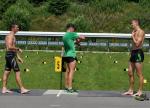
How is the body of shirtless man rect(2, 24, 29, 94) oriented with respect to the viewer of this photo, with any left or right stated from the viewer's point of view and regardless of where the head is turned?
facing to the right of the viewer

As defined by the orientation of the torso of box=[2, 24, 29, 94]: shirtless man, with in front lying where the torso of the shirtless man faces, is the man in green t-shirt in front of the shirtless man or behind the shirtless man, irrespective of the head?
in front

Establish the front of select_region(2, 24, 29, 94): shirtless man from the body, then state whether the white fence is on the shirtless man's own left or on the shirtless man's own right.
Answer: on the shirtless man's own left

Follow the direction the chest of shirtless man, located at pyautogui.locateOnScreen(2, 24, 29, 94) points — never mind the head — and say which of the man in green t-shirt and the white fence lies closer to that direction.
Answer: the man in green t-shirt

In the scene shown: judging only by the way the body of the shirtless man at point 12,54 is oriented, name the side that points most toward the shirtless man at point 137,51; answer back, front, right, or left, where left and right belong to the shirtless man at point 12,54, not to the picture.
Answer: front

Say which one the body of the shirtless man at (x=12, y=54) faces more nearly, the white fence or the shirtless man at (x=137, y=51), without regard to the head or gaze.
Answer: the shirtless man
